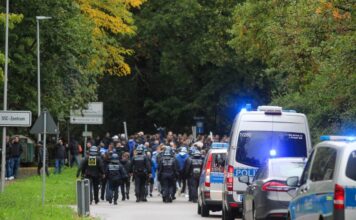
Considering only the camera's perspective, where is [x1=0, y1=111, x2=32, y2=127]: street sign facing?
facing the viewer

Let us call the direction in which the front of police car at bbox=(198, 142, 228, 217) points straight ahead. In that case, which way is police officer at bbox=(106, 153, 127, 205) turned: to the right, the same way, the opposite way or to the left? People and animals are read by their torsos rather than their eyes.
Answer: the same way

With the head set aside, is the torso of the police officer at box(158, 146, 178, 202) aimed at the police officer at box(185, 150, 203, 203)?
no

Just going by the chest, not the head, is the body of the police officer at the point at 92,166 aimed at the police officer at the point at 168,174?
no

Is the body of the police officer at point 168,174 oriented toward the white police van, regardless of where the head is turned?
no

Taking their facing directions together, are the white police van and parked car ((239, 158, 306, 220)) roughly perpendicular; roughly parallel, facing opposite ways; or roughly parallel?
roughly parallel

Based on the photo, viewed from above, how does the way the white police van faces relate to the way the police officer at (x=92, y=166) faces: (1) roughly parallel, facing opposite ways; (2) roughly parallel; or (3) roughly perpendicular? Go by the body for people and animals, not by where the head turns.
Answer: roughly parallel
